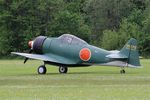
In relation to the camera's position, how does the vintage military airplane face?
facing away from the viewer and to the left of the viewer
